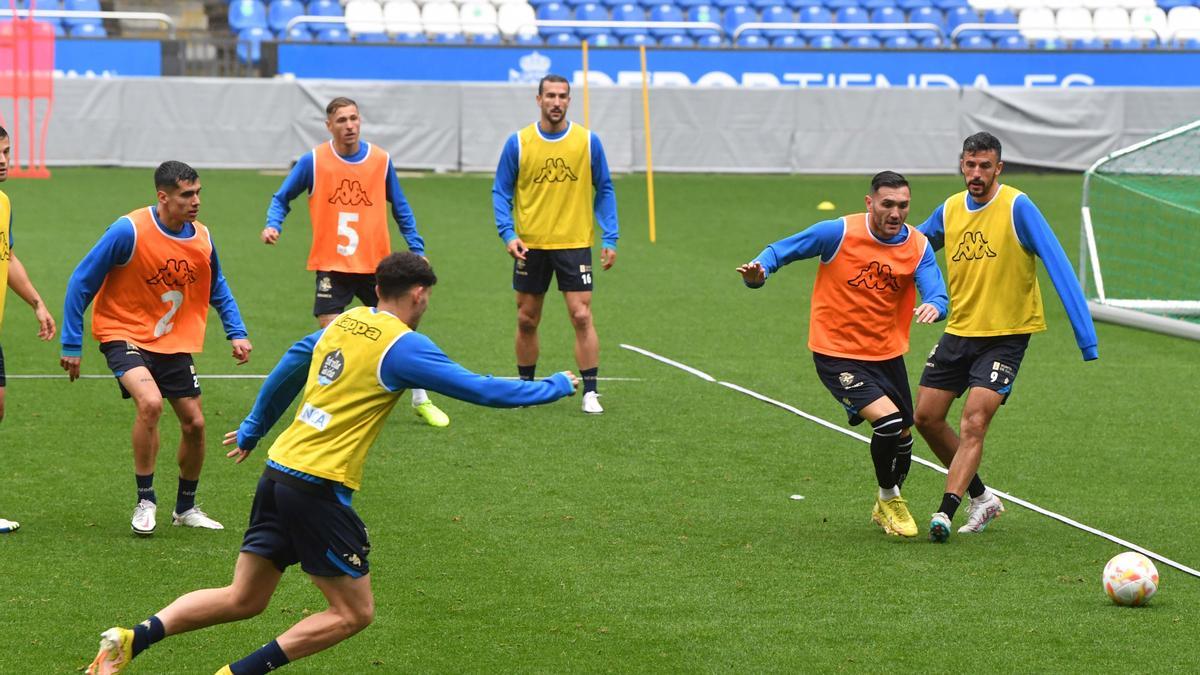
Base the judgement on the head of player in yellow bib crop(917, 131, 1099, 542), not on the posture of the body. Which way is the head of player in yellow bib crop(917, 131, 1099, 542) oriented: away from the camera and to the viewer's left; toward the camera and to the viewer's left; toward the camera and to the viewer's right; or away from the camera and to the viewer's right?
toward the camera and to the viewer's left

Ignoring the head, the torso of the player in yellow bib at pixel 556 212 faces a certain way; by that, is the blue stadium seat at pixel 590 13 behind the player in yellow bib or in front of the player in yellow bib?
behind

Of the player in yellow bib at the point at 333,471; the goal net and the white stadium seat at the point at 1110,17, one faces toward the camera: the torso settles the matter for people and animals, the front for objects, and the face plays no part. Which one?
the white stadium seat

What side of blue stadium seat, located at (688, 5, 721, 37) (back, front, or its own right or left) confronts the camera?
front

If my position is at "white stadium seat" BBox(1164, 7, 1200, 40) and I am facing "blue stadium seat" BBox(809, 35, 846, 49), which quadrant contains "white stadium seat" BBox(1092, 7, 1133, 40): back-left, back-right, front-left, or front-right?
front-right

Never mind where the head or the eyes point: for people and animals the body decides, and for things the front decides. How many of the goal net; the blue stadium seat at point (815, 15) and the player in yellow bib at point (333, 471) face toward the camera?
1

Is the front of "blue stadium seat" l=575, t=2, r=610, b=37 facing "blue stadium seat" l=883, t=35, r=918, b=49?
no

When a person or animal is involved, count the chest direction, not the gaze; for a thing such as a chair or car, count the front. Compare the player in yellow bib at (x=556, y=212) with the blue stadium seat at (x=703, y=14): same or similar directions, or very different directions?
same or similar directions

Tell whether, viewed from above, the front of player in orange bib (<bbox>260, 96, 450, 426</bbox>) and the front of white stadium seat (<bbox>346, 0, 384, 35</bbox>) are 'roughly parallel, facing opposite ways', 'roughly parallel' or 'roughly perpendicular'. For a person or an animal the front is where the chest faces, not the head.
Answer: roughly parallel

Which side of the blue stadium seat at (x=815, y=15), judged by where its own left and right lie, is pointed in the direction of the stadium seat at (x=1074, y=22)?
left

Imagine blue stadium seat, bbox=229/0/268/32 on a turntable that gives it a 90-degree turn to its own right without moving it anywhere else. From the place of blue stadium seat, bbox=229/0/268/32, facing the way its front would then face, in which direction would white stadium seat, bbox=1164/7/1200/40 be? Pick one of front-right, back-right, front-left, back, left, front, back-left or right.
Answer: back

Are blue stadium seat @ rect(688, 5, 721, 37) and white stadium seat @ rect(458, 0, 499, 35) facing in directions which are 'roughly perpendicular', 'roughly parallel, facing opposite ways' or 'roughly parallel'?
roughly parallel

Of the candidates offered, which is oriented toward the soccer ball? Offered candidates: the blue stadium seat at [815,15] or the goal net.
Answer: the blue stadium seat

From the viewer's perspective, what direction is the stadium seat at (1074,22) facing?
toward the camera

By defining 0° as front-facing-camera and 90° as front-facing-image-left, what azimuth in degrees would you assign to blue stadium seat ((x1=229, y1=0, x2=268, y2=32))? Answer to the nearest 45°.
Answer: approximately 0°

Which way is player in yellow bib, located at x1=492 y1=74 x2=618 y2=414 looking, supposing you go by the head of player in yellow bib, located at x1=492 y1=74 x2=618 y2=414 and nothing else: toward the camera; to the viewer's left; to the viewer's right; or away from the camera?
toward the camera
